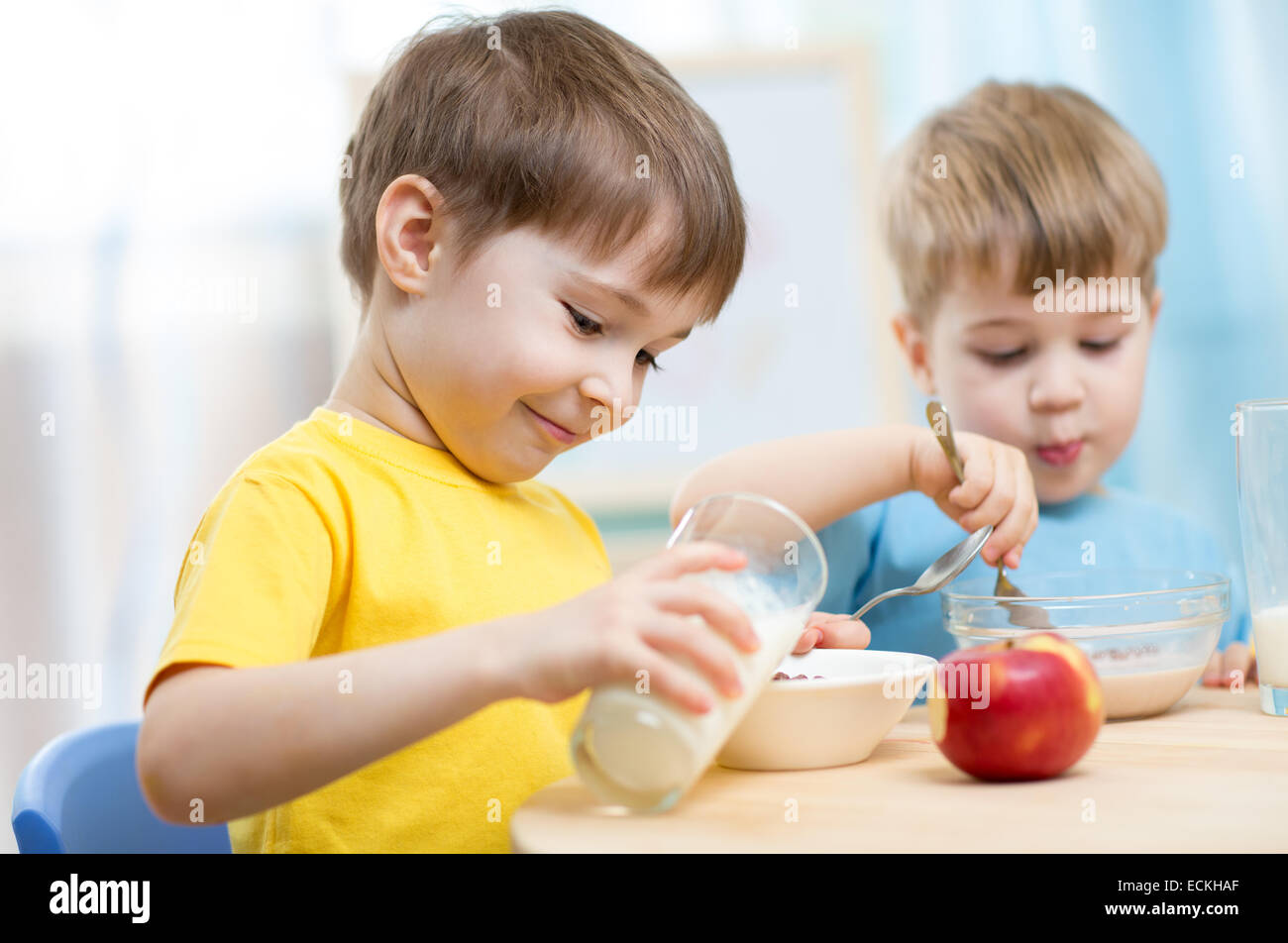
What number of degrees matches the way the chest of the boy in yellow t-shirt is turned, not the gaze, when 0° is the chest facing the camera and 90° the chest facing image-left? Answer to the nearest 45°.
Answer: approximately 315°

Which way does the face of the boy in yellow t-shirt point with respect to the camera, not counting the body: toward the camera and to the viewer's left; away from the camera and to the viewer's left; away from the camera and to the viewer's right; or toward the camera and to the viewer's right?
toward the camera and to the viewer's right

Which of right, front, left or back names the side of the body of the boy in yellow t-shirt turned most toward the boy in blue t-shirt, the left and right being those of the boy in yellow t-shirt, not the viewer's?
left
